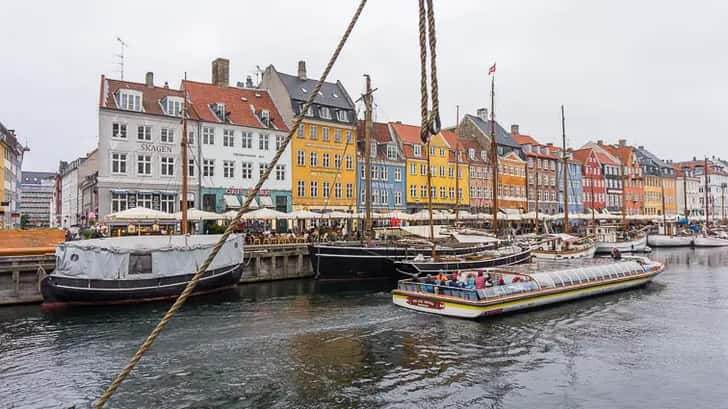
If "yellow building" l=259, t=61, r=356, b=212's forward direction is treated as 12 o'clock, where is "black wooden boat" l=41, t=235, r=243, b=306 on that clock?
The black wooden boat is roughly at 2 o'clock from the yellow building.

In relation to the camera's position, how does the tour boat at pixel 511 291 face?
facing away from the viewer and to the right of the viewer

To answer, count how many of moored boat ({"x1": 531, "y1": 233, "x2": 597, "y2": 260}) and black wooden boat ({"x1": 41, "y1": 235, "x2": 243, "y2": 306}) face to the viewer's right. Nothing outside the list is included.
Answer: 1

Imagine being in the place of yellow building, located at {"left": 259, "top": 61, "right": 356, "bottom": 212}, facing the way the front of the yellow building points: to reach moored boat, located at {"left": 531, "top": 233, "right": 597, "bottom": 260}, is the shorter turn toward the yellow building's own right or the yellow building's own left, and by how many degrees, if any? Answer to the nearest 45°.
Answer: approximately 45° to the yellow building's own left

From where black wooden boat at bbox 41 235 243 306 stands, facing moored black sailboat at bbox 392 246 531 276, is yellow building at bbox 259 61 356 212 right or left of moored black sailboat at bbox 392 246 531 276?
left

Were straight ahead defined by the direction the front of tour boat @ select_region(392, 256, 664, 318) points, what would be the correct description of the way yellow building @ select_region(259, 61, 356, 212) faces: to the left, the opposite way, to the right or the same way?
to the right

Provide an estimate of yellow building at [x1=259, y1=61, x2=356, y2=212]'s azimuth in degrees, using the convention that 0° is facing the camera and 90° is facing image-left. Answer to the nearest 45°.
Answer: approximately 315°

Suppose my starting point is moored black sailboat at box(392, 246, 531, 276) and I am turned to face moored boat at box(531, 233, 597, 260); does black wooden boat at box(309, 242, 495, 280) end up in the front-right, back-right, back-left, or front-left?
back-left

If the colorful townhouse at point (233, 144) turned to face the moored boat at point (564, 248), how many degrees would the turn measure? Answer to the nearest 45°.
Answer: approximately 45° to its left

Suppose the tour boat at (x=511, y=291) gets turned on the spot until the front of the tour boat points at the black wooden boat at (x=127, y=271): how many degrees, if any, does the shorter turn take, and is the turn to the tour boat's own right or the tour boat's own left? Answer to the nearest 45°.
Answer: approximately 135° to the tour boat's own left

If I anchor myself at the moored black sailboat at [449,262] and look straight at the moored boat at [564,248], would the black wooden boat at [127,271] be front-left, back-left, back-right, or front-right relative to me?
back-left

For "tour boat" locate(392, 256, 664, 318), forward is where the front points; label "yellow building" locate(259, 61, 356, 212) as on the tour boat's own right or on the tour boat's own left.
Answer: on the tour boat's own left

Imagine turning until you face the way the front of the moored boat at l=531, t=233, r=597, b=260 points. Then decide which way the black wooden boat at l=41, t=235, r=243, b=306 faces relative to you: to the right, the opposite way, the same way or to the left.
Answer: the same way
